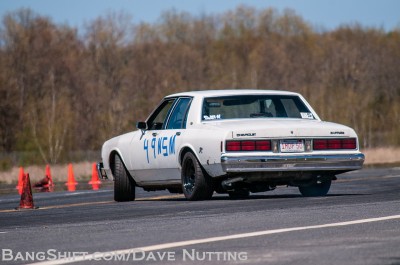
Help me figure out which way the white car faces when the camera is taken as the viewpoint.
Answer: facing away from the viewer and to the left of the viewer
